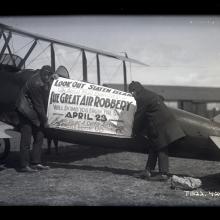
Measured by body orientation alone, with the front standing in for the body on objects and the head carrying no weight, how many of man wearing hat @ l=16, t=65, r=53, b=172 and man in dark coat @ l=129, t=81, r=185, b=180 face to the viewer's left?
1

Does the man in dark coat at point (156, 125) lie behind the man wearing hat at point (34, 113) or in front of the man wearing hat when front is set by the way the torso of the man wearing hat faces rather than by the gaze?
in front

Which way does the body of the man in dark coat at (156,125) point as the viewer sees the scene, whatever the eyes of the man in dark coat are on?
to the viewer's left

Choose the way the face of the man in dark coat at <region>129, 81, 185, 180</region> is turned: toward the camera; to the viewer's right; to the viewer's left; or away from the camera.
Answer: to the viewer's left

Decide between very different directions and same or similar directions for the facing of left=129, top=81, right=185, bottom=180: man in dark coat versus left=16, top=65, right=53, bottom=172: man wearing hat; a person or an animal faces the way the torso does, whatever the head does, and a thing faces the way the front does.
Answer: very different directions

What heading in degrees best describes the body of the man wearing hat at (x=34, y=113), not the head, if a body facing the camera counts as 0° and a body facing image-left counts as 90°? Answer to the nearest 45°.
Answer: approximately 270°

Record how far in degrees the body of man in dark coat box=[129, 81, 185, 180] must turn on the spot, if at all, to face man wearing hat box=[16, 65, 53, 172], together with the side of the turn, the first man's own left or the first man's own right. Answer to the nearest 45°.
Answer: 0° — they already face them
